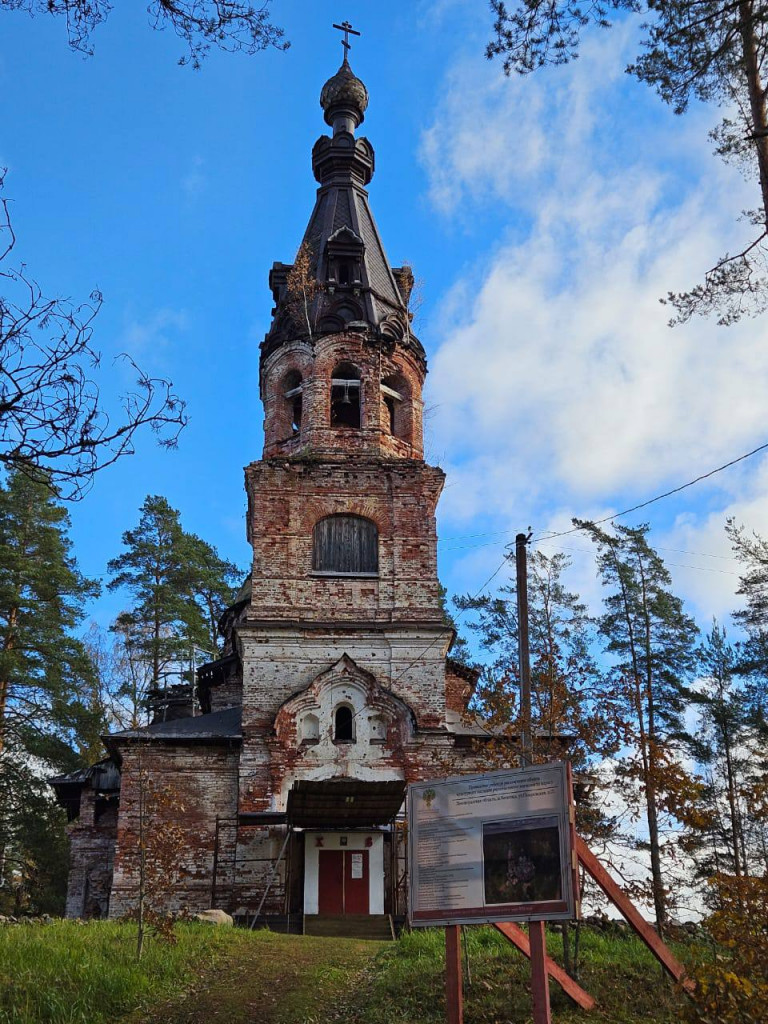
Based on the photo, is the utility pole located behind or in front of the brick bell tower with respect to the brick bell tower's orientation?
in front

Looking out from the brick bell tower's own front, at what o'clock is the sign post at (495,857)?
The sign post is roughly at 12 o'clock from the brick bell tower.

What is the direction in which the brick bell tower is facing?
toward the camera

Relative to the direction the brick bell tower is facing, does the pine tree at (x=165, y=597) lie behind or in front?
behind

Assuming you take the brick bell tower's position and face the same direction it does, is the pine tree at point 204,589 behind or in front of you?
behind

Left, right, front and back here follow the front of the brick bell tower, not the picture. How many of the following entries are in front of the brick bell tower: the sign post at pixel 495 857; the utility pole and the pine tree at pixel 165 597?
2

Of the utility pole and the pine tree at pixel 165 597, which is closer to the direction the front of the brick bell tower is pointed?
the utility pole
